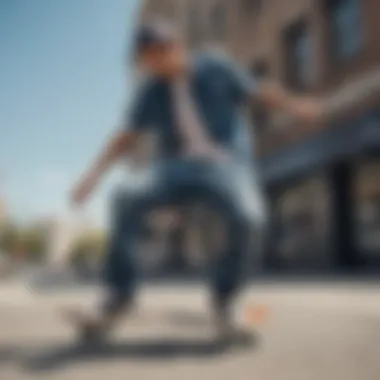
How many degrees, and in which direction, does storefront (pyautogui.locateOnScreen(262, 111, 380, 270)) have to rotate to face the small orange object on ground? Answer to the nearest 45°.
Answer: approximately 45° to its left

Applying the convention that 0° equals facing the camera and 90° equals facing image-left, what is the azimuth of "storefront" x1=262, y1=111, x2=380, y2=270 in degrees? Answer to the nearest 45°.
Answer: approximately 45°
